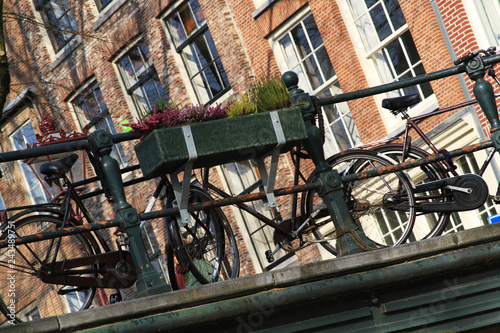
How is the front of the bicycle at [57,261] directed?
to the viewer's right

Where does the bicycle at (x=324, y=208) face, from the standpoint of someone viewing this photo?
facing to the left of the viewer

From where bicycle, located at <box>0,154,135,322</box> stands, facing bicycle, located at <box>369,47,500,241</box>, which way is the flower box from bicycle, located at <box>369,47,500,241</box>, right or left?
right

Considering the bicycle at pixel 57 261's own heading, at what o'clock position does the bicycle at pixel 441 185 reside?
the bicycle at pixel 441 185 is roughly at 1 o'clock from the bicycle at pixel 57 261.

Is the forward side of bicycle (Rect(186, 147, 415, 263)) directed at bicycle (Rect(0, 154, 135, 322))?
yes

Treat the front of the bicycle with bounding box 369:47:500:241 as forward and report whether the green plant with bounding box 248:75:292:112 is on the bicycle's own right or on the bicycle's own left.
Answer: on the bicycle's own right
